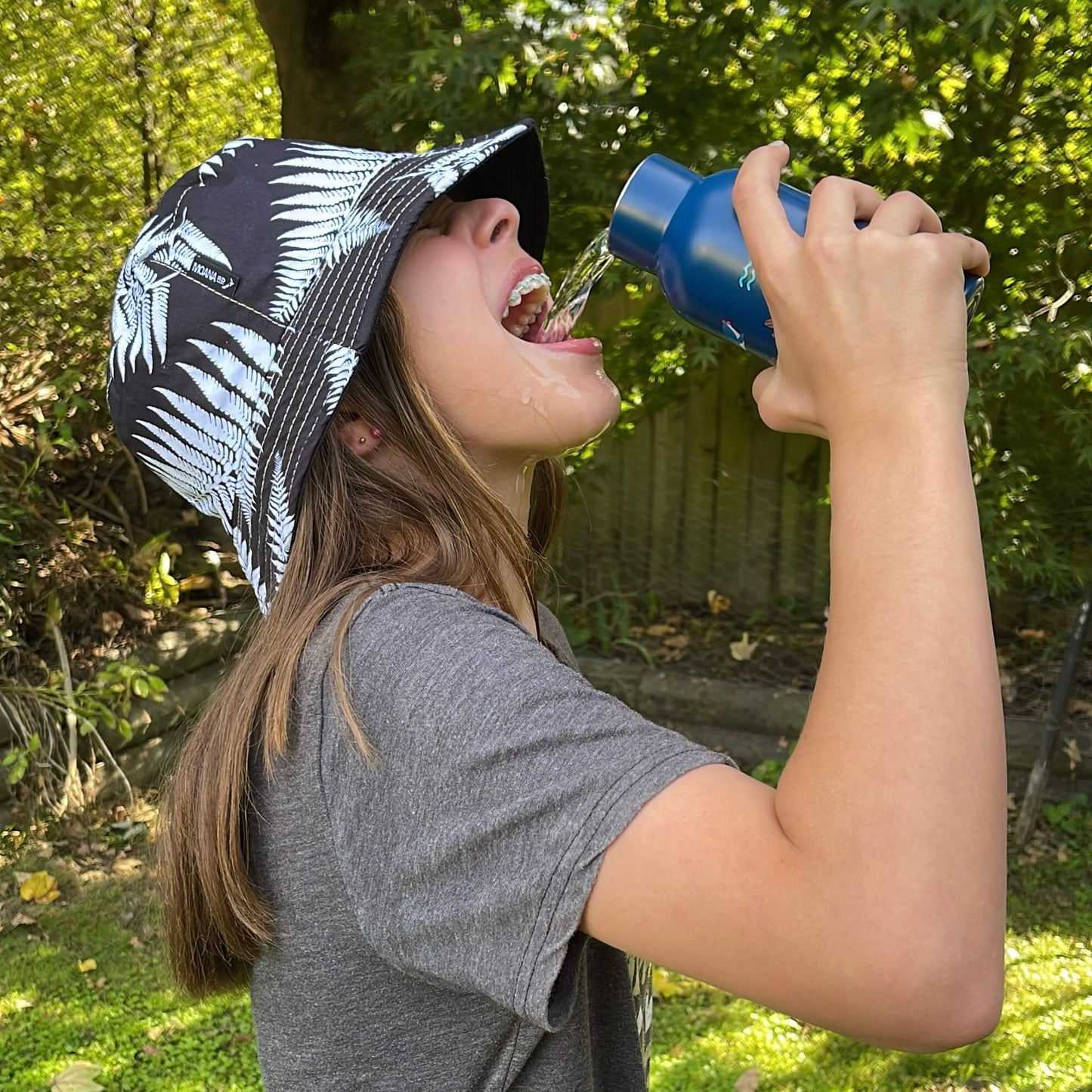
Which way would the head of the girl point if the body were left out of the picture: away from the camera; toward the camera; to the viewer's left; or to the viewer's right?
to the viewer's right

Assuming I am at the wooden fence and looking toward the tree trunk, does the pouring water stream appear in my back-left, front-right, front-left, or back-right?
front-left

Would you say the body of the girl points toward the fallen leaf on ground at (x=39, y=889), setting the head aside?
no

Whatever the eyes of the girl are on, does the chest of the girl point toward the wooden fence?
no

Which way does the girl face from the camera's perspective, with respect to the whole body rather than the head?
to the viewer's right

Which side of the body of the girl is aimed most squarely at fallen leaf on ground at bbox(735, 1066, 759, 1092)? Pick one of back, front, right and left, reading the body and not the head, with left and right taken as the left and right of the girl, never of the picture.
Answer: left
